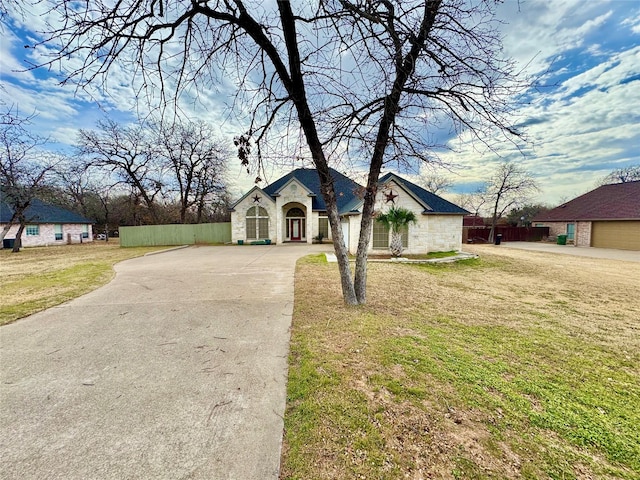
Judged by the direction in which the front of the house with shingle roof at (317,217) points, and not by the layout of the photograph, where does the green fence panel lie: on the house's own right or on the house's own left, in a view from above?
on the house's own right

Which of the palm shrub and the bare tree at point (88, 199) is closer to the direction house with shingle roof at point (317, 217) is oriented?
the palm shrub

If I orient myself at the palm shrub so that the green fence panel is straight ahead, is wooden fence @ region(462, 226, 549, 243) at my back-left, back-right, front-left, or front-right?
back-right

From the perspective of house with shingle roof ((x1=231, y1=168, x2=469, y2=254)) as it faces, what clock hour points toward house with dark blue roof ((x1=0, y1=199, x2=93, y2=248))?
house with dark blue roof ((x1=0, y1=199, x2=93, y2=248)) is roughly at 3 o'clock from house with shingle roof ((x1=231, y1=168, x2=469, y2=254)).

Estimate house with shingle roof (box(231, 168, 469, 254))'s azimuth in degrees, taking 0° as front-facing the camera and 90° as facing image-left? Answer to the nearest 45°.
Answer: approximately 0°

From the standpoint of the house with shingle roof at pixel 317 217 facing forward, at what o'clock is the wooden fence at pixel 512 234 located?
The wooden fence is roughly at 8 o'clock from the house with shingle roof.

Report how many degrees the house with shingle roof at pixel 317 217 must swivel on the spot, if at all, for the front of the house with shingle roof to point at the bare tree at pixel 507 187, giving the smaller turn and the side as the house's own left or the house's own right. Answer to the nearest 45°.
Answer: approximately 135° to the house's own left

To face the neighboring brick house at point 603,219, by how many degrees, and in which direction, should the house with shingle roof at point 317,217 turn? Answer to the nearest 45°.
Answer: approximately 90° to its left

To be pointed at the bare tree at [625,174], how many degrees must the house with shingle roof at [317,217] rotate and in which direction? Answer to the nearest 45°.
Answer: approximately 135° to its left

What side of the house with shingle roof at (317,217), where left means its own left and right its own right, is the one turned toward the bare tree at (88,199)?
right

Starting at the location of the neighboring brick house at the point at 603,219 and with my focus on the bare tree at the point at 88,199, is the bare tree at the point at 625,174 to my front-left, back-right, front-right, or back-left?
back-right
